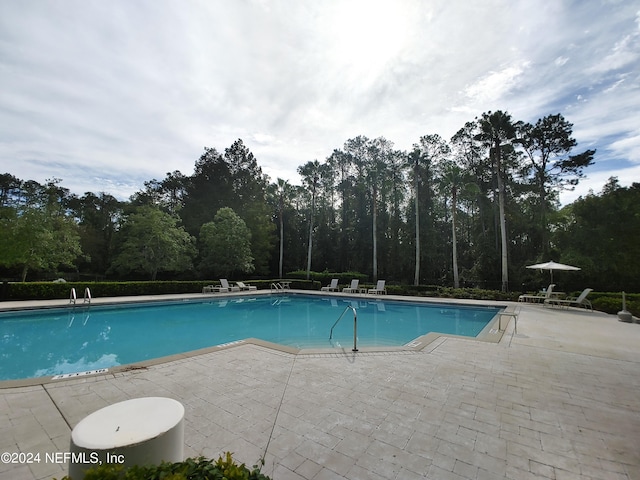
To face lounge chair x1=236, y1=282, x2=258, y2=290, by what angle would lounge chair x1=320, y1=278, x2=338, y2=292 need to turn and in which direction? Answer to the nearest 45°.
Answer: approximately 45° to its right

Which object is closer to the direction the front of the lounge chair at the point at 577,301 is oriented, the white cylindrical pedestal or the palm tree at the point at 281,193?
the palm tree

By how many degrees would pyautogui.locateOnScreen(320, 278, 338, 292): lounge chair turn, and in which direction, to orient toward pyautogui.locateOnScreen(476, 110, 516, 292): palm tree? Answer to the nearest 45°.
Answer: approximately 135° to its left

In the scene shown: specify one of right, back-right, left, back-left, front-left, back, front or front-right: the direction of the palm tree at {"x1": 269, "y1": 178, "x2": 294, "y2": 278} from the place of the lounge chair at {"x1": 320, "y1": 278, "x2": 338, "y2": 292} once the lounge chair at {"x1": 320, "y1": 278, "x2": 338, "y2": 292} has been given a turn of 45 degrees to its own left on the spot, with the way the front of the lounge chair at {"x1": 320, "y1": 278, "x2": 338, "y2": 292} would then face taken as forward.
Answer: back-right

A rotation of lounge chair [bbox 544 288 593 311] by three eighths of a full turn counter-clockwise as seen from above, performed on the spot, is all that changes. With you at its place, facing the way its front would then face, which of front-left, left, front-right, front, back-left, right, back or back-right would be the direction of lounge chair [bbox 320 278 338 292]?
back-right

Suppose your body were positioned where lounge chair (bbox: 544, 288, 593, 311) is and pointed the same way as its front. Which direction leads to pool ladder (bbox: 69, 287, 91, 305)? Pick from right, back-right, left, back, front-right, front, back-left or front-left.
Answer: front-left

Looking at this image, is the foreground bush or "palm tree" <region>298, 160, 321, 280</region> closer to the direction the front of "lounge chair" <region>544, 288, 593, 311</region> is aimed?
the palm tree

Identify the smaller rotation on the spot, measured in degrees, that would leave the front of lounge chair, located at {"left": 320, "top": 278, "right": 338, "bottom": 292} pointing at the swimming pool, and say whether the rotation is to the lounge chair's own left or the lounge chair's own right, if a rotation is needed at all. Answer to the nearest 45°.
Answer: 0° — it already faces it

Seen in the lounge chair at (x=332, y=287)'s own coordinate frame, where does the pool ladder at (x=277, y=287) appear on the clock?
The pool ladder is roughly at 2 o'clock from the lounge chair.

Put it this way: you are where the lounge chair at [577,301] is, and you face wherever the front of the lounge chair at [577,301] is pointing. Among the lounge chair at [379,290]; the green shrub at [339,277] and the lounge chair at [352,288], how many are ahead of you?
3

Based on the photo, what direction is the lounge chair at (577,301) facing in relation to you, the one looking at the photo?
facing to the left of the viewer

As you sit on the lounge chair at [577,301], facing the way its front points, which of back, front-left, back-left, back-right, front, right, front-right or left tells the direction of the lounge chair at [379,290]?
front

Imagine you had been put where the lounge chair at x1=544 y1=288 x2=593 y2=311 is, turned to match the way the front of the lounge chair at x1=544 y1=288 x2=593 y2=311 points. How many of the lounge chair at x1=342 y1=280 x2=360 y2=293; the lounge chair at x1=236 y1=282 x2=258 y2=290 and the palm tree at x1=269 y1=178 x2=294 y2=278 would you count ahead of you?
3

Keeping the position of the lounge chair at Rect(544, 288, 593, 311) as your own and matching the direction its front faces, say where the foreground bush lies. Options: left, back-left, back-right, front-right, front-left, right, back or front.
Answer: left

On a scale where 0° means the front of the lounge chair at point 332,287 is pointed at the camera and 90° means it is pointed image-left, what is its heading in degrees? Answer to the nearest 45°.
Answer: approximately 45°

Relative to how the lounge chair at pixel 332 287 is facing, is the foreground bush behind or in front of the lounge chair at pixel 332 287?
in front
